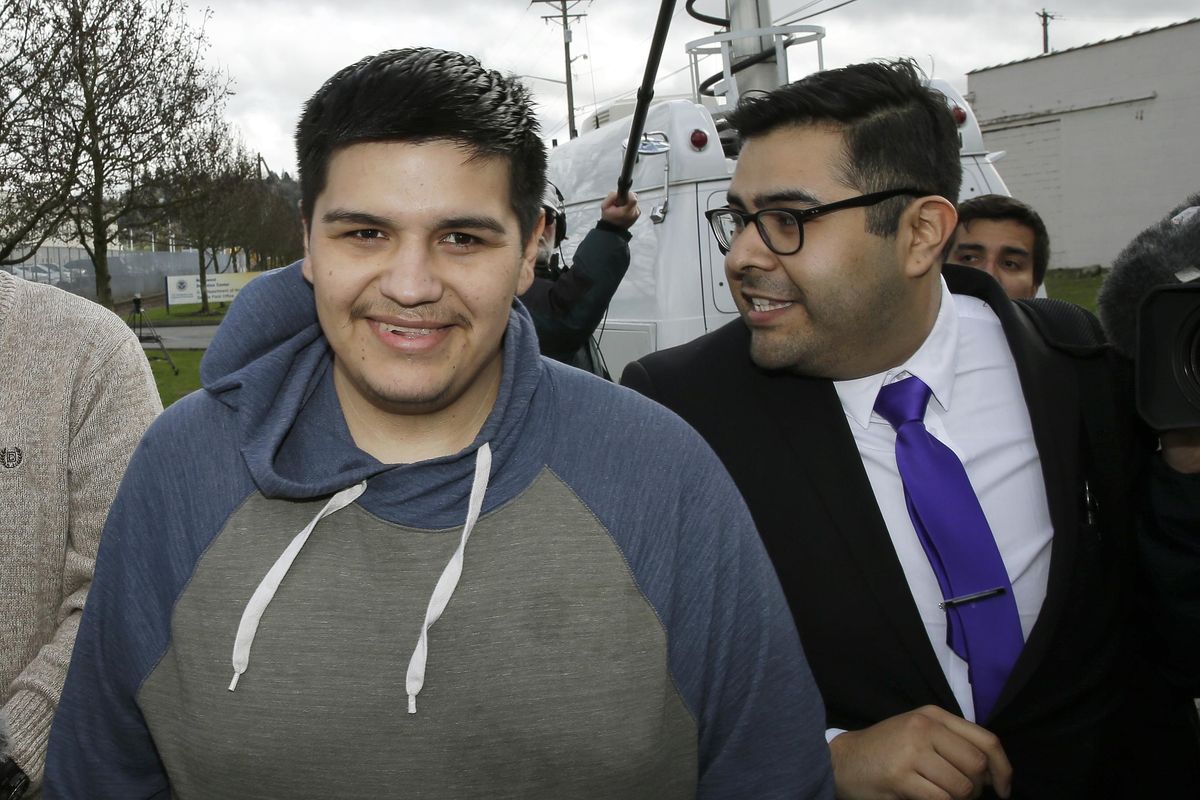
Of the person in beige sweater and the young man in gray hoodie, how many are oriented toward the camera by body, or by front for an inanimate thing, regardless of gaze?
2

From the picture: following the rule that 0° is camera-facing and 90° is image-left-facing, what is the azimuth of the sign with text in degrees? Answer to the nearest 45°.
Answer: approximately 0°

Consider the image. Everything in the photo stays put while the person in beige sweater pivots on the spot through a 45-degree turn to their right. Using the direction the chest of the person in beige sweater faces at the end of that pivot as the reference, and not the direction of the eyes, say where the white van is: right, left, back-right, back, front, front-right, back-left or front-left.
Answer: back

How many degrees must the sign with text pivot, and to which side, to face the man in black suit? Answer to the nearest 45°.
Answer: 0° — it already faces them

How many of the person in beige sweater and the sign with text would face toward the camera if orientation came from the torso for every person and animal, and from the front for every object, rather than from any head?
2

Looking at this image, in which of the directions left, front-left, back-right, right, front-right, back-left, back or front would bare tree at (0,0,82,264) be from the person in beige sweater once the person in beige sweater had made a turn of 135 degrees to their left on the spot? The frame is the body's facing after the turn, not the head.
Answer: front-left

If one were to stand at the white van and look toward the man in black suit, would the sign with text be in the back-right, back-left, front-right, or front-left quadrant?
back-right

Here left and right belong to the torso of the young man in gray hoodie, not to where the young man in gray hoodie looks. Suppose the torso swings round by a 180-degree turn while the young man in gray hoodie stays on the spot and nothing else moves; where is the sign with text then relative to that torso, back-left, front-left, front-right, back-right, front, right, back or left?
front

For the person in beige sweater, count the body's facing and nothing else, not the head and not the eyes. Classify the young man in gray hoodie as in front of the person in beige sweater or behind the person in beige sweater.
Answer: in front

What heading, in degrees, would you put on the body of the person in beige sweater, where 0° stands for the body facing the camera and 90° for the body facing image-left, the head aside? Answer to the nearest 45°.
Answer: approximately 0°

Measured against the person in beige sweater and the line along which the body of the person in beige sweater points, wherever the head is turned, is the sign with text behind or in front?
behind

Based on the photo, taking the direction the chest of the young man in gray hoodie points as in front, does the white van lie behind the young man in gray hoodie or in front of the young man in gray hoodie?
behind
